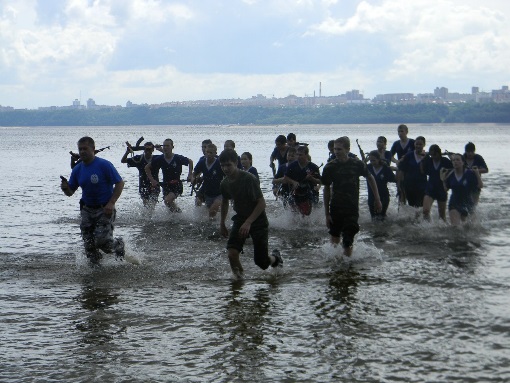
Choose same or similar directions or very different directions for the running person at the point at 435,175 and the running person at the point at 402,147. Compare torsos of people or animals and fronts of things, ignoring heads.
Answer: same or similar directions

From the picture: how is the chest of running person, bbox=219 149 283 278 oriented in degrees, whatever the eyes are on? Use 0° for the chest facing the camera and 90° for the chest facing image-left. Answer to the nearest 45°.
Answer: approximately 45°

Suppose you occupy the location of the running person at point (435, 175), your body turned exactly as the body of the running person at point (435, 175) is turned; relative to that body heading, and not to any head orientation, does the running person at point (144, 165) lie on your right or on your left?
on your right

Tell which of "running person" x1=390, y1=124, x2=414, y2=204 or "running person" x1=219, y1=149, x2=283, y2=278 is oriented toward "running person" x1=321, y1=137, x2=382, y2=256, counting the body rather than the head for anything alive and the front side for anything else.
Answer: "running person" x1=390, y1=124, x2=414, y2=204

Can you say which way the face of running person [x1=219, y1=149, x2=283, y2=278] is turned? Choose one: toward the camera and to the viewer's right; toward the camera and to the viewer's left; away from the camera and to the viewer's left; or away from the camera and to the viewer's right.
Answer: toward the camera and to the viewer's left

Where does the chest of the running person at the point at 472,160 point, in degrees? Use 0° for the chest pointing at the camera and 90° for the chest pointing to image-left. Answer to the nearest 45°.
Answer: approximately 45°

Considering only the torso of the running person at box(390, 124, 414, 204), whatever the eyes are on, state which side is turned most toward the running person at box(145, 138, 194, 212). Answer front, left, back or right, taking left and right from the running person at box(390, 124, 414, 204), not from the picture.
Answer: right

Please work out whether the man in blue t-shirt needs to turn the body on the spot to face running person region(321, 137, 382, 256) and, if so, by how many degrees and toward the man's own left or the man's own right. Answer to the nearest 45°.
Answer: approximately 135° to the man's own left

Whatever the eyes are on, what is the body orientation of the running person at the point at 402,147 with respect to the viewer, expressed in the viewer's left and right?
facing the viewer

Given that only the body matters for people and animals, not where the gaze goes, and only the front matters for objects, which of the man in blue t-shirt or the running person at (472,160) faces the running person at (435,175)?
the running person at (472,160)

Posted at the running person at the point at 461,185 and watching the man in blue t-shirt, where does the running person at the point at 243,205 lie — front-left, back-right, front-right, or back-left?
front-left

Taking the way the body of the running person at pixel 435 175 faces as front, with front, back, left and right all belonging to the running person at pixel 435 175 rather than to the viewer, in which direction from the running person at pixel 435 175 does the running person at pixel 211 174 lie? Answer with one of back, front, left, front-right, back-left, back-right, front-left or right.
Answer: right

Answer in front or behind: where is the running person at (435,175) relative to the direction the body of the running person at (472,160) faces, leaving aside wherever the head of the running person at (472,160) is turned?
in front

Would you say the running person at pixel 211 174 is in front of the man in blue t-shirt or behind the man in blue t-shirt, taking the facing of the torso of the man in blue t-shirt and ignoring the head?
behind

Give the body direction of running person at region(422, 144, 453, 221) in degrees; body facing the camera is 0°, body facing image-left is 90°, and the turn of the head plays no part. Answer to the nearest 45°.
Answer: approximately 0°
